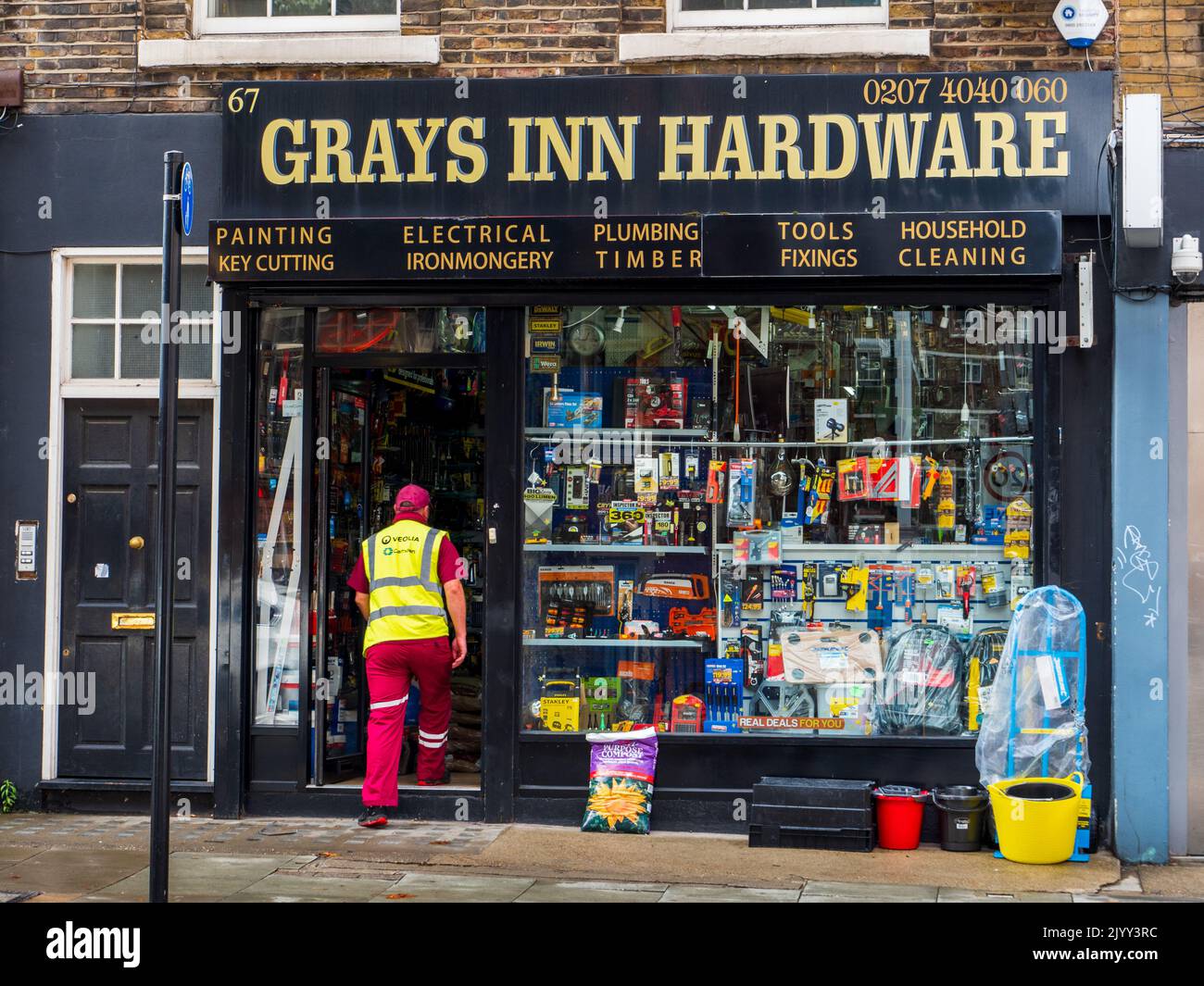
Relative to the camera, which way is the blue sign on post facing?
to the viewer's right

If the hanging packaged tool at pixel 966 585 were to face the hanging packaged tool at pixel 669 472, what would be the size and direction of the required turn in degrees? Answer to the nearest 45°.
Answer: approximately 90° to its right

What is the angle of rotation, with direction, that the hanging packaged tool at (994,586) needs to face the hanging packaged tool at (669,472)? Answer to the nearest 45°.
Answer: approximately 90° to its right

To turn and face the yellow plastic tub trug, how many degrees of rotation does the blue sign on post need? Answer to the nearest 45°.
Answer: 0° — it already faces it

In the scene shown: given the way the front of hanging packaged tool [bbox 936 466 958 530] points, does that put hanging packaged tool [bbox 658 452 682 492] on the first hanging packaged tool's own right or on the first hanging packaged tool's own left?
on the first hanging packaged tool's own right

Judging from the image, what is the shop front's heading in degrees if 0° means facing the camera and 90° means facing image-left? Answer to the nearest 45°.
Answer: approximately 0°

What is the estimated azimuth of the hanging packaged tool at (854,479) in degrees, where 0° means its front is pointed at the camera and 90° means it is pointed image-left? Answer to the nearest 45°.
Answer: approximately 0°
